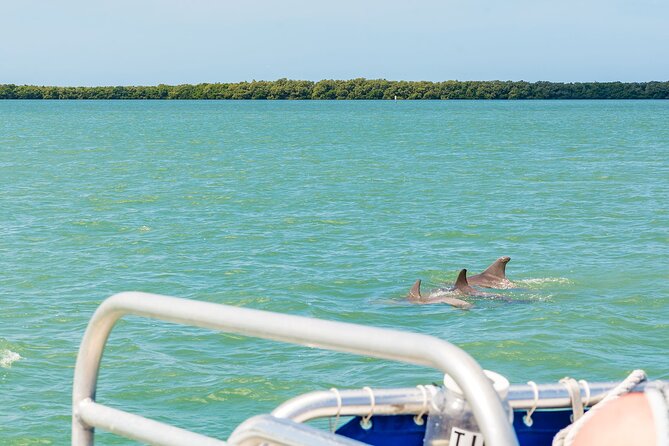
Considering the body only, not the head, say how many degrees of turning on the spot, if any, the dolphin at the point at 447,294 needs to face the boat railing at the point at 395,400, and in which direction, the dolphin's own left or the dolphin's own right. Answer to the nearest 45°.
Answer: approximately 90° to the dolphin's own left

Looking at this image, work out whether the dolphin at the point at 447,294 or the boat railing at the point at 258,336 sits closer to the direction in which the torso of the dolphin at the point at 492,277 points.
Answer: the dolphin

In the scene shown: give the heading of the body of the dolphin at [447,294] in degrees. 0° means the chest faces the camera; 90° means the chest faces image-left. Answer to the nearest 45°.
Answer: approximately 90°

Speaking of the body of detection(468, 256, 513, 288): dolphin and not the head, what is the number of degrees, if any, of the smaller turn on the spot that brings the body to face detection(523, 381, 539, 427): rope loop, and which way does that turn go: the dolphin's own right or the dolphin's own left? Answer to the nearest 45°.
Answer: approximately 90° to the dolphin's own left

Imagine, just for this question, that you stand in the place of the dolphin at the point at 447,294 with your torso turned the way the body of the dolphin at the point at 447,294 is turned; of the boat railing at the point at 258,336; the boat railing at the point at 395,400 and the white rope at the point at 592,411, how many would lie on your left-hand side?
3

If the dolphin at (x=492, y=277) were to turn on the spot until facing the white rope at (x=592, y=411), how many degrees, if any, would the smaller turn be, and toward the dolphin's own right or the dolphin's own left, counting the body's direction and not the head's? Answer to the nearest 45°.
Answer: approximately 90° to the dolphin's own left

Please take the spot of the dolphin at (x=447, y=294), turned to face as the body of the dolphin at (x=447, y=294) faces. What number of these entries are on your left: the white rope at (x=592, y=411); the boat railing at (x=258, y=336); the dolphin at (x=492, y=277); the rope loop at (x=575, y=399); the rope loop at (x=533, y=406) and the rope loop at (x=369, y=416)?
5

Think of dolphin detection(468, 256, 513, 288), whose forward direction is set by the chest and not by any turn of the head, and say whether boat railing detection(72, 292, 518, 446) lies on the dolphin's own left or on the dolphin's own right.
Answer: on the dolphin's own left

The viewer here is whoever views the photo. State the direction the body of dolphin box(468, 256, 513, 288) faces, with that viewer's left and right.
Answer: facing to the left of the viewer

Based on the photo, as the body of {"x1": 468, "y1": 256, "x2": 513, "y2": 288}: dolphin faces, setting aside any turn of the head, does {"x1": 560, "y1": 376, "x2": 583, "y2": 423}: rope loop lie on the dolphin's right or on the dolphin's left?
on the dolphin's left

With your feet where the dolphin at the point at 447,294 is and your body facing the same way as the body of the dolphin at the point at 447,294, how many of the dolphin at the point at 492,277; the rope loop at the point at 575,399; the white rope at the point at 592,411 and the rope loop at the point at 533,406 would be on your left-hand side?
3

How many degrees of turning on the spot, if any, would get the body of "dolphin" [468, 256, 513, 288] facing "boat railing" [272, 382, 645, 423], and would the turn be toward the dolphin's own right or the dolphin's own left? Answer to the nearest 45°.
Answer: approximately 90° to the dolphin's own left

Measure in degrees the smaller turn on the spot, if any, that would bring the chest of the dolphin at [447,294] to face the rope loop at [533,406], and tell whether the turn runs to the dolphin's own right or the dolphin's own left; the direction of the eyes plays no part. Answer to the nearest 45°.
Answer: approximately 90° to the dolphin's own left

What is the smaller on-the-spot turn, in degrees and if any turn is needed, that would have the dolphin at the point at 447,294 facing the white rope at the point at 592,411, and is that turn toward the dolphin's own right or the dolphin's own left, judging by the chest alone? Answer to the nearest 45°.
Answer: approximately 90° to the dolphin's own left
